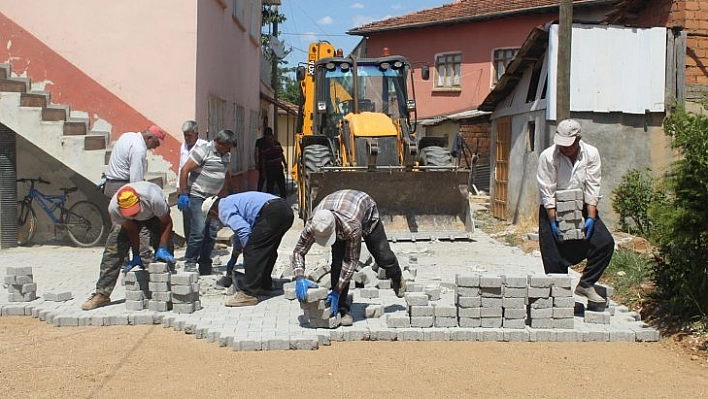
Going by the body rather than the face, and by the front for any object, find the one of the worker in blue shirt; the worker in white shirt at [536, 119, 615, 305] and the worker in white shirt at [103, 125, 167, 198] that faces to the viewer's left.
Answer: the worker in blue shirt

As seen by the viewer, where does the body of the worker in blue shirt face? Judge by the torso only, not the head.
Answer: to the viewer's left

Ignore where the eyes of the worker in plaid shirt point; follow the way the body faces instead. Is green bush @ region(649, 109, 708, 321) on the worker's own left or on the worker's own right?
on the worker's own left

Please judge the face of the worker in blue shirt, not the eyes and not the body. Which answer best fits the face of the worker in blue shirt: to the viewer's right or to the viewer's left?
to the viewer's left

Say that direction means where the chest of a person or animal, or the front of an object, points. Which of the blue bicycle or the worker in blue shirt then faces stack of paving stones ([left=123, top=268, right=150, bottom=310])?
the worker in blue shirt
